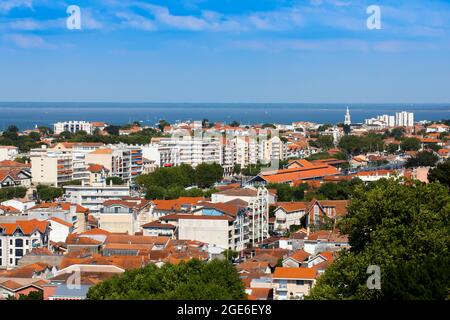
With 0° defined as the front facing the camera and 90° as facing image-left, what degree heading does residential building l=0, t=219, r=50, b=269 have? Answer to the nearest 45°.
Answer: approximately 0°

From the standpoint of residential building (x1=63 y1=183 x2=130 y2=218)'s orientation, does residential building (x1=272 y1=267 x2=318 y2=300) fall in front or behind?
in front

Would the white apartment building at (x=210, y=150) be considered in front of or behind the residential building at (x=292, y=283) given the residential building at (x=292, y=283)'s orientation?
behind

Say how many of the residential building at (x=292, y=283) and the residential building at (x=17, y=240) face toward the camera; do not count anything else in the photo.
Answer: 2

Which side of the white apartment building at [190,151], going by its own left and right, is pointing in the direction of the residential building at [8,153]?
right

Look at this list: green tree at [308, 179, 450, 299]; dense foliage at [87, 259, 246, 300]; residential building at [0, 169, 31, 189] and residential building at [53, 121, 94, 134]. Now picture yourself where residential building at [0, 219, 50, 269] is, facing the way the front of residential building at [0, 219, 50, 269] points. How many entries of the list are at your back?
2

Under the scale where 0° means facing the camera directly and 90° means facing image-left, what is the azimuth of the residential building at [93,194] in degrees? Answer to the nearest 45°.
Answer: approximately 0°

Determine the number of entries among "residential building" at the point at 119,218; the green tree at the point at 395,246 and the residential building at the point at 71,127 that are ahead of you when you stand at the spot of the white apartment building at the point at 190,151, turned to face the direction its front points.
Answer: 2

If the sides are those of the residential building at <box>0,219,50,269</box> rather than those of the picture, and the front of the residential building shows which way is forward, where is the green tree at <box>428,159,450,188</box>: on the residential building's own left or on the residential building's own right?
on the residential building's own left

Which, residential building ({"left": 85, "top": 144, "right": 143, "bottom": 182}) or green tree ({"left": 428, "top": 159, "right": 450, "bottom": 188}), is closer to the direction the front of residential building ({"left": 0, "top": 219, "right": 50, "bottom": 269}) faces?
the green tree

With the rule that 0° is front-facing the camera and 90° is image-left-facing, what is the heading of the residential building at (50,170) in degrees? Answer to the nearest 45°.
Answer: approximately 315°

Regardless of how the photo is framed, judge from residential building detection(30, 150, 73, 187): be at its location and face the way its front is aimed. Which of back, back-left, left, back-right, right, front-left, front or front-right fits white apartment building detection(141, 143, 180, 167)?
left

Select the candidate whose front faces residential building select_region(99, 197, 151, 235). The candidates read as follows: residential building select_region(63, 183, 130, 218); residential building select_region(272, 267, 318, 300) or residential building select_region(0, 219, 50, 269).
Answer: residential building select_region(63, 183, 130, 218)

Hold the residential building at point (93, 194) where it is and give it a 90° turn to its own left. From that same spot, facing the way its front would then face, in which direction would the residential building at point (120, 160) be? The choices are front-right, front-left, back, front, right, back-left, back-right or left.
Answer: left
